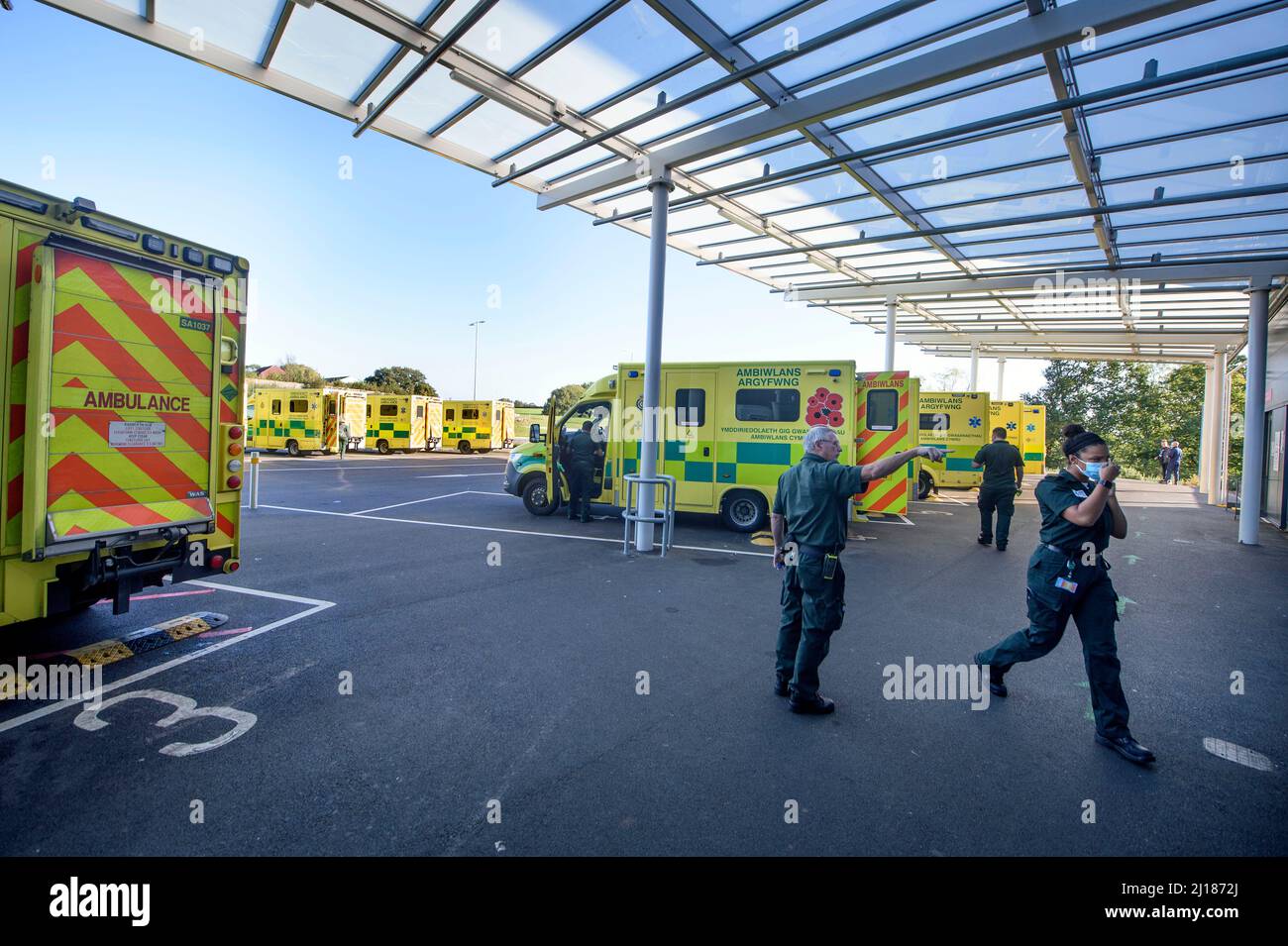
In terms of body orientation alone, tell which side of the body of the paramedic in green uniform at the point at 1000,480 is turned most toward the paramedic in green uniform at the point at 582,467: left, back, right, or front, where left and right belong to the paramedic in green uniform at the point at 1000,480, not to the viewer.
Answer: left

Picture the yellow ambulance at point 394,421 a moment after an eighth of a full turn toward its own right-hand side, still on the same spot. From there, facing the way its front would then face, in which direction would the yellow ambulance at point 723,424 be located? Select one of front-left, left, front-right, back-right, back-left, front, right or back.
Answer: back

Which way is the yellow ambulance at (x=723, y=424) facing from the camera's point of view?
to the viewer's left

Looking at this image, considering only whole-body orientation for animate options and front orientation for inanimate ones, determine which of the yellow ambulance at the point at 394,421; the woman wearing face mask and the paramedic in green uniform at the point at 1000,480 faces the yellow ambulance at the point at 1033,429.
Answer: the paramedic in green uniform

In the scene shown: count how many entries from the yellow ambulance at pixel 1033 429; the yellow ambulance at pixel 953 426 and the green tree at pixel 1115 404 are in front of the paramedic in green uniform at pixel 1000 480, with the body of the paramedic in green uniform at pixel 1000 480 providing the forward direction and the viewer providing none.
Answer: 3

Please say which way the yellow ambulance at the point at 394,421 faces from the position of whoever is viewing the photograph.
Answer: facing away from the viewer and to the left of the viewer

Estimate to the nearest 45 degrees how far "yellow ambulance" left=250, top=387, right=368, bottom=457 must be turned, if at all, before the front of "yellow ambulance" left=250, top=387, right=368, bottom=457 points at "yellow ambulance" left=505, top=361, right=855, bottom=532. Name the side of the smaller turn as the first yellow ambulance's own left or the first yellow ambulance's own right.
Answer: approximately 135° to the first yellow ambulance's own left

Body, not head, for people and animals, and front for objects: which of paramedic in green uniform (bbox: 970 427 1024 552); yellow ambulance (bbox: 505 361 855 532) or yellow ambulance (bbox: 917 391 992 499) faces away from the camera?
the paramedic in green uniform

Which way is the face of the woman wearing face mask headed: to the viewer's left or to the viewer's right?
to the viewer's right

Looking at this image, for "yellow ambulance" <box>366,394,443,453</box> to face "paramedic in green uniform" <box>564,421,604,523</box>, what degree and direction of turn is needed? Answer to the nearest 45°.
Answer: approximately 135° to its left
